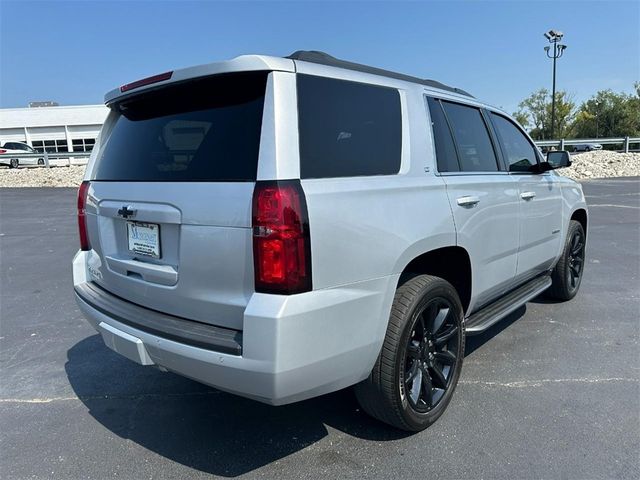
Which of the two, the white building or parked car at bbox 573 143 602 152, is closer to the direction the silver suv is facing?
the parked car

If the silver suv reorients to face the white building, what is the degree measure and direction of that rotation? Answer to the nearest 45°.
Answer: approximately 90° to its left

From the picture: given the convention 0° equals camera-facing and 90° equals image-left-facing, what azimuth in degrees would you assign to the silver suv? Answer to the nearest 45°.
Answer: approximately 225°

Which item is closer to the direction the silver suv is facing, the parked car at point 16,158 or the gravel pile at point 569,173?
the gravel pile

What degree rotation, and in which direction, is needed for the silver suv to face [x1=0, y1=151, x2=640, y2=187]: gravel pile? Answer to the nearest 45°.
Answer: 0° — it already faces it

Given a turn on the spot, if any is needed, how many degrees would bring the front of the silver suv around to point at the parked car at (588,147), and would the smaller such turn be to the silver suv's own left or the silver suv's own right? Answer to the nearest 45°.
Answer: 0° — it already faces it

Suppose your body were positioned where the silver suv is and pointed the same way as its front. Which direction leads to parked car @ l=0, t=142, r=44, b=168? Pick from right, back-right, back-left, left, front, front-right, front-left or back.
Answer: left

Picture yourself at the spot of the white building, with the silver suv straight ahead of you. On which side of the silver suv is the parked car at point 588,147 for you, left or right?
left
